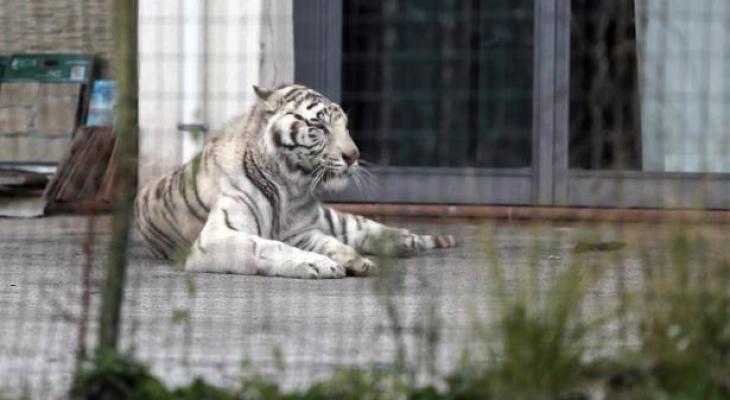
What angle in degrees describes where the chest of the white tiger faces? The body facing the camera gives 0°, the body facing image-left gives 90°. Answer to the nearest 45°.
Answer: approximately 315°

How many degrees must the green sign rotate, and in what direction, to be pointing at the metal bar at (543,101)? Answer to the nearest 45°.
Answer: approximately 45° to its left

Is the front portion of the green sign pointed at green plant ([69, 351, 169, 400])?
yes

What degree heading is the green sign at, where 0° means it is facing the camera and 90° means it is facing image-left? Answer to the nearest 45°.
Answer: approximately 0°
